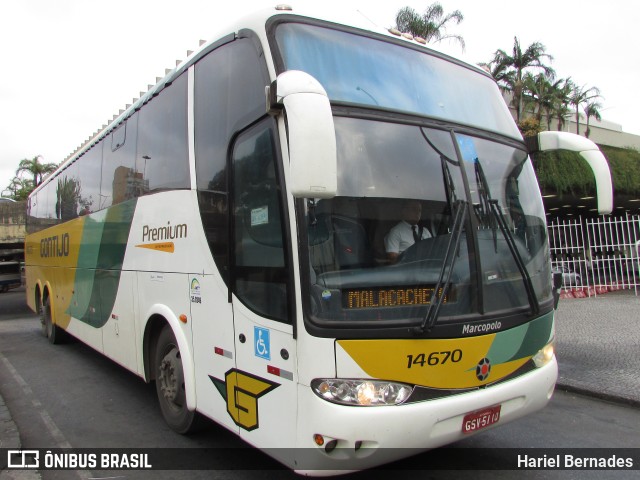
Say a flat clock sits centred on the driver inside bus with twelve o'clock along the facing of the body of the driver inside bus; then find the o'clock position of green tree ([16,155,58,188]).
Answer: The green tree is roughly at 6 o'clock from the driver inside bus.

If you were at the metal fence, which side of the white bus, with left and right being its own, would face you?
left

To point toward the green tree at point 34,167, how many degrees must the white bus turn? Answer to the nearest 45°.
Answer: approximately 180°

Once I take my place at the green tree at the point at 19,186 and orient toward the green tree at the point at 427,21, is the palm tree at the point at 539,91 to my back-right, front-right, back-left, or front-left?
front-left

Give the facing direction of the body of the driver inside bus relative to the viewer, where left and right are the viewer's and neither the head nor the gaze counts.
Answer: facing the viewer and to the right of the viewer

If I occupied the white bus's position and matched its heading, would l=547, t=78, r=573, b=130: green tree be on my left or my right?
on my left

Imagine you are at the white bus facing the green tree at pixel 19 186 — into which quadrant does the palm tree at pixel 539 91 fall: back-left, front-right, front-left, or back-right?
front-right

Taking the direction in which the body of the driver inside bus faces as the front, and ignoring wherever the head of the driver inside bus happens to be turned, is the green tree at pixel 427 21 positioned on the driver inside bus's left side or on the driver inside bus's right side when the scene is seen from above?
on the driver inside bus's left side

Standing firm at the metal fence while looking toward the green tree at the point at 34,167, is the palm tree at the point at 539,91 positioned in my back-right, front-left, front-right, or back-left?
front-right

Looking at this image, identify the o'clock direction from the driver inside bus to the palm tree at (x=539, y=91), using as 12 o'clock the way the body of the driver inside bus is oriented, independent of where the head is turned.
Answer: The palm tree is roughly at 8 o'clock from the driver inside bus.

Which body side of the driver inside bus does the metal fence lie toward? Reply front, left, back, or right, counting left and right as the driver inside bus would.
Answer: left

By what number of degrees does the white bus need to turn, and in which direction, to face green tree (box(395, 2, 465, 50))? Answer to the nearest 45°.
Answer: approximately 135° to its left

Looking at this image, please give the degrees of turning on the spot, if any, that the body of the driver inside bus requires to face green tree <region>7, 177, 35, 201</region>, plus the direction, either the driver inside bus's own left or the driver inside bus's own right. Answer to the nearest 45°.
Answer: approximately 180°
